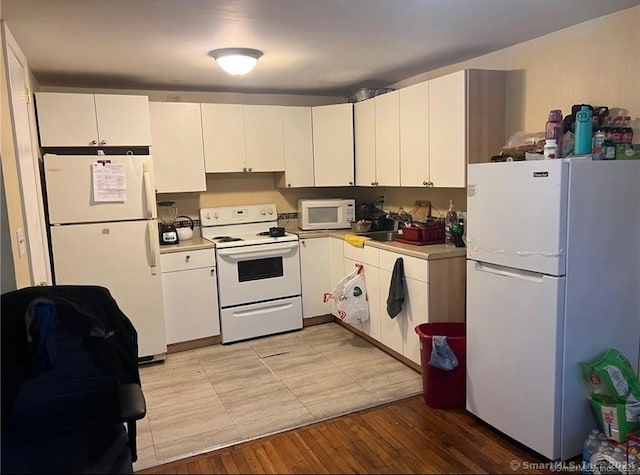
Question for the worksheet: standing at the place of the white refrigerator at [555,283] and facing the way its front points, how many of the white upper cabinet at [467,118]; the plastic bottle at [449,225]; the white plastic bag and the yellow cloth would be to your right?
4

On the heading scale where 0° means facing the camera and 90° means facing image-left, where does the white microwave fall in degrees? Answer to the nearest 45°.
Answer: approximately 0°

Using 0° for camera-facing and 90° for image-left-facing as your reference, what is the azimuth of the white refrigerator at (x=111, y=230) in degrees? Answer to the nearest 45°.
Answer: approximately 0°

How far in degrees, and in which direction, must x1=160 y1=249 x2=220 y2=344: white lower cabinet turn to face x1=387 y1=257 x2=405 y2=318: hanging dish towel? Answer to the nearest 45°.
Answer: approximately 45° to its left

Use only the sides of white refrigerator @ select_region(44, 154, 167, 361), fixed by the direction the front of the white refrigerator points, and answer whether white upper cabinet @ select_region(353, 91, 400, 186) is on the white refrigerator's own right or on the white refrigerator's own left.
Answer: on the white refrigerator's own left

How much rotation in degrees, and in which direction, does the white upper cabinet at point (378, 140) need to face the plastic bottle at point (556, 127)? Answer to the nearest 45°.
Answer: approximately 90° to its left

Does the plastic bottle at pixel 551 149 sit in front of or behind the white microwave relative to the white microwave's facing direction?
in front

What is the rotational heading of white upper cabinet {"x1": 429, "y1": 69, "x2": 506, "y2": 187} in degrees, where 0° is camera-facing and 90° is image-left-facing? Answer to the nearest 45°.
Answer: approximately 45°

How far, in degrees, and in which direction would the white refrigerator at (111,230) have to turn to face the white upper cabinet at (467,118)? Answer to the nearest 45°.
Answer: approximately 45° to its left

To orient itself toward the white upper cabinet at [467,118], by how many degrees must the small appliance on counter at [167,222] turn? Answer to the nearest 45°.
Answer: approximately 45° to its left
